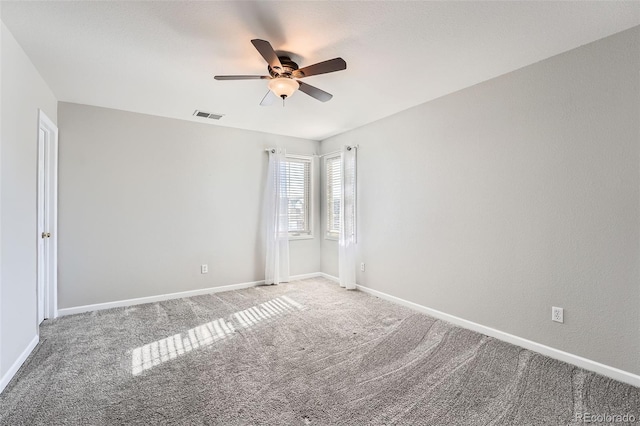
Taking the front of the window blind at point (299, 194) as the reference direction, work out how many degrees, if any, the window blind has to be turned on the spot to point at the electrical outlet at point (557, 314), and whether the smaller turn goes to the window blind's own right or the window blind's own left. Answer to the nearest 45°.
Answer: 0° — it already faces it

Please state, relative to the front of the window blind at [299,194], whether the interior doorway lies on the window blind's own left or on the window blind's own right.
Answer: on the window blind's own right

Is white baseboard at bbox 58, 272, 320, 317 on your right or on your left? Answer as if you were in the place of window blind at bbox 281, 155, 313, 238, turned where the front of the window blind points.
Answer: on your right

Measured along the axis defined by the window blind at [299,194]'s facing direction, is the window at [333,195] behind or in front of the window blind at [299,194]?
in front

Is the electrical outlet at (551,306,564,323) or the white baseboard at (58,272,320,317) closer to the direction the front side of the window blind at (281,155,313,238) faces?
the electrical outlet

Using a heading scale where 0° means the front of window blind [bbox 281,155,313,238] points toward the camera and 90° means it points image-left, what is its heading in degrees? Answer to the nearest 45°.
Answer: approximately 315°

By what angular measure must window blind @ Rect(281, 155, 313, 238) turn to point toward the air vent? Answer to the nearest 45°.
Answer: approximately 90° to its right

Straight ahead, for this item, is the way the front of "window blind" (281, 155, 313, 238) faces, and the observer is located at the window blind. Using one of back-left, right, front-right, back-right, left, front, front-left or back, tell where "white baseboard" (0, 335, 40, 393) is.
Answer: right
